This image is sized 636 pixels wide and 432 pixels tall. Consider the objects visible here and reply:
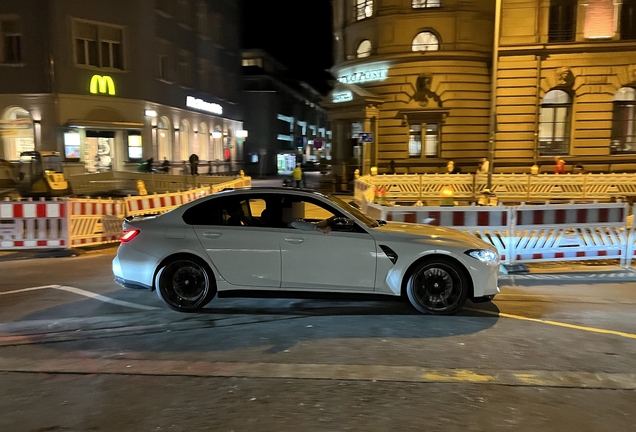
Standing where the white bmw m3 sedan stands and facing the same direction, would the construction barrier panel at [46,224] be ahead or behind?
behind

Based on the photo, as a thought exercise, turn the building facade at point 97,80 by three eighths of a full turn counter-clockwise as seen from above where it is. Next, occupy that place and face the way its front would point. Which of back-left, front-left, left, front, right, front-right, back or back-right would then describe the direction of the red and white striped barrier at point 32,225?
back-right

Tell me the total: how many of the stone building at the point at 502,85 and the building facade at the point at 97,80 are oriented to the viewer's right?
0

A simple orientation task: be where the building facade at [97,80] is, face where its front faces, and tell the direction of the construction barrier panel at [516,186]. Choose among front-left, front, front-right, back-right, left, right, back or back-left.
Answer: front-left

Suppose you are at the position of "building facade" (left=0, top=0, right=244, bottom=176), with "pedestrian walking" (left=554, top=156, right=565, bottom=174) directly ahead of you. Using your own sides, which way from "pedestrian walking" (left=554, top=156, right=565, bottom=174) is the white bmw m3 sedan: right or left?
right

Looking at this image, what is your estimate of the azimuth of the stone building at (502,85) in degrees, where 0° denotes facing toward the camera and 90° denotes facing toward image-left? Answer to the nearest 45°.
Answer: approximately 45°

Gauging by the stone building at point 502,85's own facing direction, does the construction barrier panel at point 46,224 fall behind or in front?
in front

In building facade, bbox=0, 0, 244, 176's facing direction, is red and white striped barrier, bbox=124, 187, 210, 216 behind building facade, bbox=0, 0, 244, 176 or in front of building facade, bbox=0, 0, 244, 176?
in front

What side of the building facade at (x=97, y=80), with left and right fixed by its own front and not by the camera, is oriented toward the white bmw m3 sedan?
front

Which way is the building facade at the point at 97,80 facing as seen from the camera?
toward the camera

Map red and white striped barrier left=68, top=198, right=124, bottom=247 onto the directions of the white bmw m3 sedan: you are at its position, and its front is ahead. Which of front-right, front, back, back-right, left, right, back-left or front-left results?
back-left

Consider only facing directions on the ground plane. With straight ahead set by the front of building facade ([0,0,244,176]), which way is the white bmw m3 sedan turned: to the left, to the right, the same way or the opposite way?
to the left

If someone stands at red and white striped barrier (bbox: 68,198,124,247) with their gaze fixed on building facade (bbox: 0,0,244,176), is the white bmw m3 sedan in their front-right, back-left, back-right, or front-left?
back-right

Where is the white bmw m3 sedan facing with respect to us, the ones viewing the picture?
facing to the right of the viewer

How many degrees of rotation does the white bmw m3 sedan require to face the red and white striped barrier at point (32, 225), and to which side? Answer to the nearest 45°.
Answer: approximately 135° to its left

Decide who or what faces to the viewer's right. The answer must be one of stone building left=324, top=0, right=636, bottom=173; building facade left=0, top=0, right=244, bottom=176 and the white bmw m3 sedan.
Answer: the white bmw m3 sedan

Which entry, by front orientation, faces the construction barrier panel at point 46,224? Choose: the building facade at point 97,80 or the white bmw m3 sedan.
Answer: the building facade

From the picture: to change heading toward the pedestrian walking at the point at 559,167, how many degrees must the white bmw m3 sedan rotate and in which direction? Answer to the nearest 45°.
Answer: approximately 45° to its left
